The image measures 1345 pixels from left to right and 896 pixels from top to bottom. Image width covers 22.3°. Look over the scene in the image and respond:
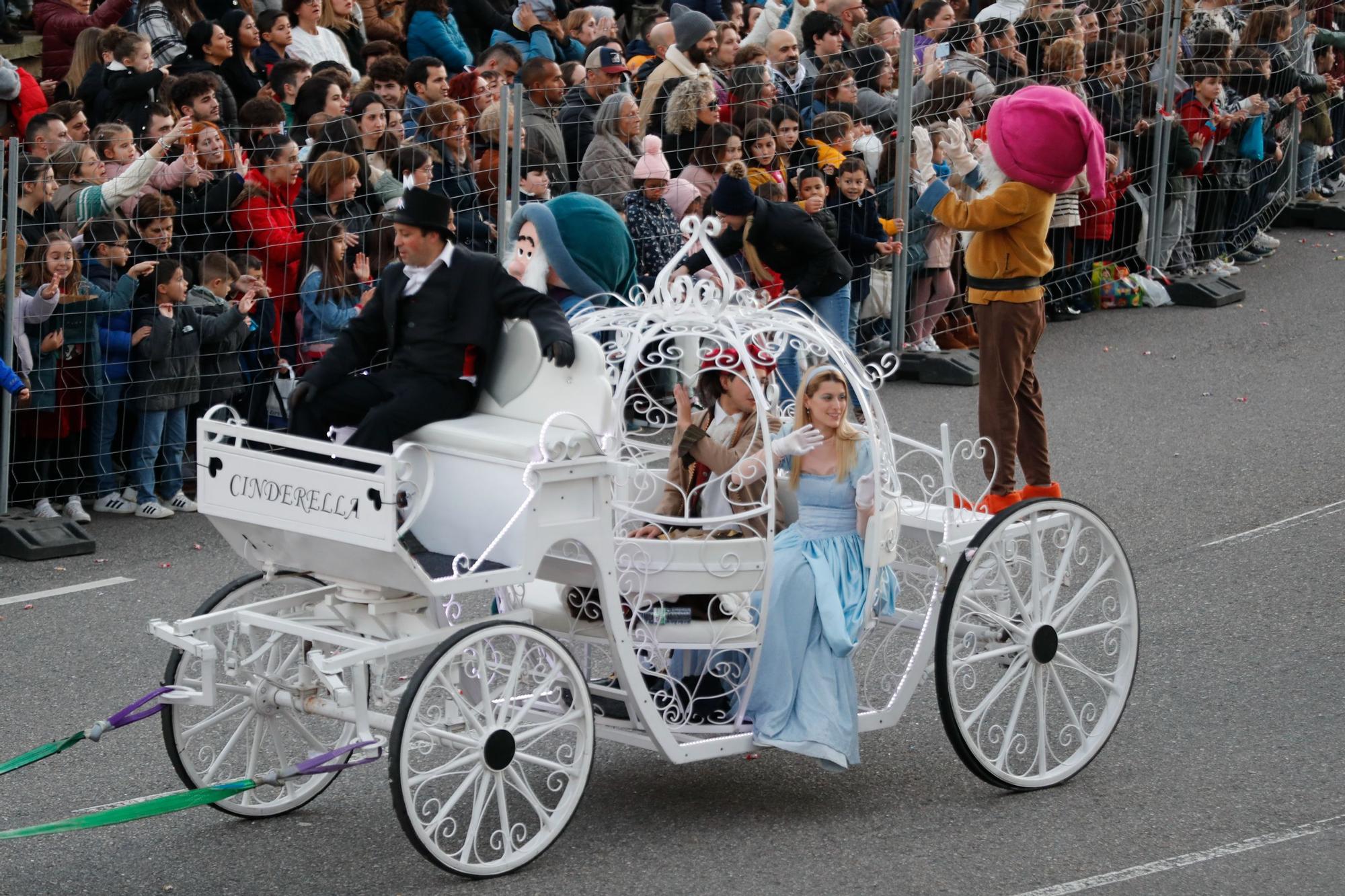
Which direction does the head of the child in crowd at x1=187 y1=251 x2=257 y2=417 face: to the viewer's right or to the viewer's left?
to the viewer's right

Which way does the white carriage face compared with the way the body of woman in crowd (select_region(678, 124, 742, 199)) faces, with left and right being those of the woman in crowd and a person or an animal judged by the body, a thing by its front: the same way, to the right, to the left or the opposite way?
to the right

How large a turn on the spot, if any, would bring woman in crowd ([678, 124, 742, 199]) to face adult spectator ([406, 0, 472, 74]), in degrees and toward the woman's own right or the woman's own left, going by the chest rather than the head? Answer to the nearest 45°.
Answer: approximately 180°

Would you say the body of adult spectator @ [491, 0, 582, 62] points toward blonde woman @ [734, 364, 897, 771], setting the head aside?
yes

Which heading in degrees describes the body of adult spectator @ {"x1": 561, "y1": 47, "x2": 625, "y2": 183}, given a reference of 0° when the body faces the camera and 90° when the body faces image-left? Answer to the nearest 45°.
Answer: approximately 315°

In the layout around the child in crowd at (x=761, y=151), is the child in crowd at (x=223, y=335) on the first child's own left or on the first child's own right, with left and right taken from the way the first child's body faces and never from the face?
on the first child's own right

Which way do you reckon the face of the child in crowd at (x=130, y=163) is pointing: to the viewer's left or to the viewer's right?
to the viewer's right

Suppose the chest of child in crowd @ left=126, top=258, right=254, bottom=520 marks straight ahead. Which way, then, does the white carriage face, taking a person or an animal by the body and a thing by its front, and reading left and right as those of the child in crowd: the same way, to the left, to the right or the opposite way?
to the right

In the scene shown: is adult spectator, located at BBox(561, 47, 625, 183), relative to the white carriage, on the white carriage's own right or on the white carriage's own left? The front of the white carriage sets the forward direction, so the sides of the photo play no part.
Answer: on the white carriage's own right

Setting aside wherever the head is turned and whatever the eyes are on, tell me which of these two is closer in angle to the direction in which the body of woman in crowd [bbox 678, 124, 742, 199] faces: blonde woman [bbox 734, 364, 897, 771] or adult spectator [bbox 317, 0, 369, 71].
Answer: the blonde woman
